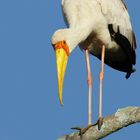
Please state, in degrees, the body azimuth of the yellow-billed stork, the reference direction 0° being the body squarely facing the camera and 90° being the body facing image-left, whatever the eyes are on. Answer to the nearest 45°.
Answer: approximately 45°
